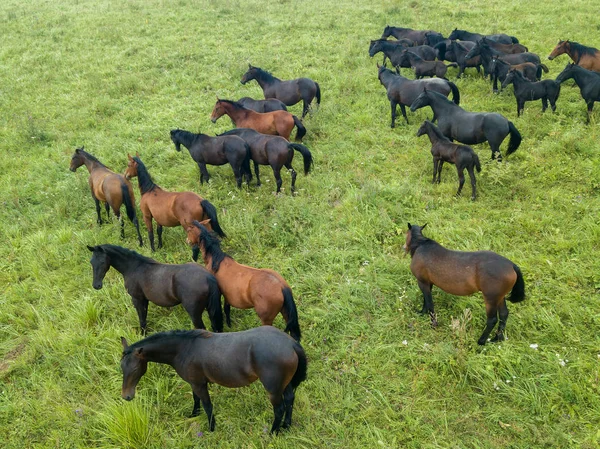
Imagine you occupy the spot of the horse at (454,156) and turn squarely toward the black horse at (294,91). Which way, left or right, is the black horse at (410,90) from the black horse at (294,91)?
right

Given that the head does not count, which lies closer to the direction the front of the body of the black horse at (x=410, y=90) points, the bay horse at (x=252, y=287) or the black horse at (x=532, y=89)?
the bay horse

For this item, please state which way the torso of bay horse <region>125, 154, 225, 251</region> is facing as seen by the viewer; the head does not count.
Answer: to the viewer's left

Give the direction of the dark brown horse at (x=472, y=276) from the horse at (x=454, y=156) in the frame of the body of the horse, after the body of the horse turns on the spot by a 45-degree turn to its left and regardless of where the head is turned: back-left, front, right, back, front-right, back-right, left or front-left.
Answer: left

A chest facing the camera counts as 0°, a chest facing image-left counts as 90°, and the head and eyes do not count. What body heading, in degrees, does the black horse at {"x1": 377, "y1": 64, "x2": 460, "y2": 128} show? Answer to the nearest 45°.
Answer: approximately 90°

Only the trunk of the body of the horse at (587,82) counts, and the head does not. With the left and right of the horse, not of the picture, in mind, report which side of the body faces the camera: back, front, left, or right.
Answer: left

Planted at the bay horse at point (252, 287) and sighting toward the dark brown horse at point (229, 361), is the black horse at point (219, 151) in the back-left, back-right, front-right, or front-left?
back-right

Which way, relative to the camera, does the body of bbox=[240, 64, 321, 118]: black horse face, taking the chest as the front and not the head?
to the viewer's left

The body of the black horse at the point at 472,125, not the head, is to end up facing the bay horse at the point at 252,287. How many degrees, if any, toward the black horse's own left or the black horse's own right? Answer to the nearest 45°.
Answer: approximately 90° to the black horse's own left

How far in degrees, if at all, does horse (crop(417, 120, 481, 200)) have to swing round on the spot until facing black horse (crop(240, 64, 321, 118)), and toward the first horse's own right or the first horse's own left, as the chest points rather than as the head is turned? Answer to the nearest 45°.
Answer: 0° — it already faces it

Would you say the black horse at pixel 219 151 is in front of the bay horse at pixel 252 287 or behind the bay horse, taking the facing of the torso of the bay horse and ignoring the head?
in front

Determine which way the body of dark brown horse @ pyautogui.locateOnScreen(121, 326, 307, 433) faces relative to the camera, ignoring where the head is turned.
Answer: to the viewer's left
